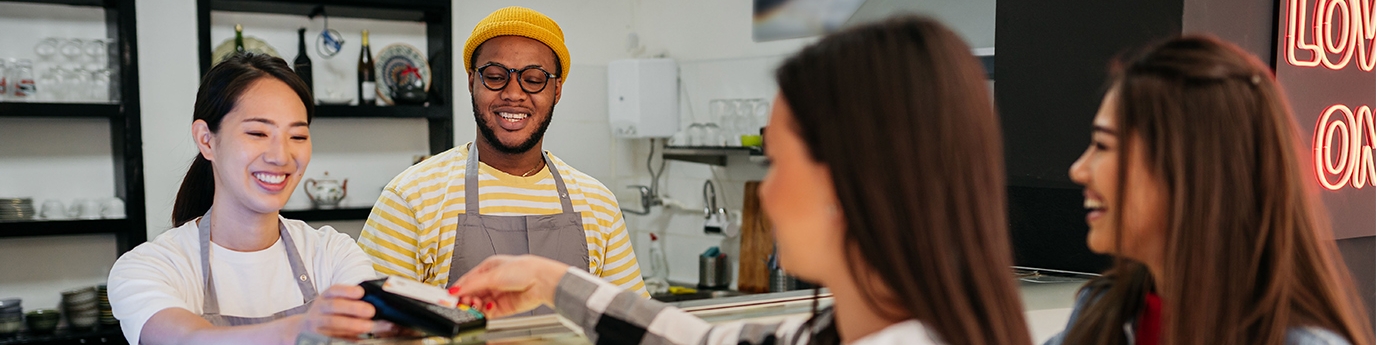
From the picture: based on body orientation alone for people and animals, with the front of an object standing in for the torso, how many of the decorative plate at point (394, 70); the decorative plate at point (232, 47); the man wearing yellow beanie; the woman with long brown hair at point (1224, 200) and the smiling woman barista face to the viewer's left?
1

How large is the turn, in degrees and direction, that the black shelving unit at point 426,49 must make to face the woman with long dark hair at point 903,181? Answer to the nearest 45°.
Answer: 0° — it already faces them

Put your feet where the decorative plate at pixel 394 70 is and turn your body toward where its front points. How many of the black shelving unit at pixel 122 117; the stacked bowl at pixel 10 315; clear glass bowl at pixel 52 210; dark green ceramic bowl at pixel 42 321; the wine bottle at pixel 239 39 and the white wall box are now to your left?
1

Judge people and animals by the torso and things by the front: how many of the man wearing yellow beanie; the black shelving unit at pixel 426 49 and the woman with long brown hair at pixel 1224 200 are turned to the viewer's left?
1

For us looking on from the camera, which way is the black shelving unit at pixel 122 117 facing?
facing the viewer

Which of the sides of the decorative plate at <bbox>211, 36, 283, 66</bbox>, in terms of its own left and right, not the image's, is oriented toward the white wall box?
left

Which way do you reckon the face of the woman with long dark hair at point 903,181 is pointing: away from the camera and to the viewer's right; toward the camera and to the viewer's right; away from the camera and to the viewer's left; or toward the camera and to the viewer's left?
away from the camera and to the viewer's left

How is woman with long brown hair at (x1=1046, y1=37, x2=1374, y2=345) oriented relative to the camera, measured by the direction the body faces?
to the viewer's left

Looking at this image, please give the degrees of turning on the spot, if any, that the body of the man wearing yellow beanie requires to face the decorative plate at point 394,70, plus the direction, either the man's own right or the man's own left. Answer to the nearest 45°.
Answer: approximately 180°

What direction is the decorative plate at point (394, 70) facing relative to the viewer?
toward the camera

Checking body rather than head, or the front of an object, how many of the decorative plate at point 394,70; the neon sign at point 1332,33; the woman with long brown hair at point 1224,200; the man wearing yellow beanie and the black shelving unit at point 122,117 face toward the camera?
4

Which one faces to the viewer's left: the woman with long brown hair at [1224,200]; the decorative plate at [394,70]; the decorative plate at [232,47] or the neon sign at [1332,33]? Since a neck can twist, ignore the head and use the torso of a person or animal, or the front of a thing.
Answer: the woman with long brown hair

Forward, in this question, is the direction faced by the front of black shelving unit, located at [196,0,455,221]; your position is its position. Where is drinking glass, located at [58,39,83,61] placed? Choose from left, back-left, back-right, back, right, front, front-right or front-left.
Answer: right

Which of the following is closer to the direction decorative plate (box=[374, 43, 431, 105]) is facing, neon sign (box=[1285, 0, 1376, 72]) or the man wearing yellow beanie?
the man wearing yellow beanie

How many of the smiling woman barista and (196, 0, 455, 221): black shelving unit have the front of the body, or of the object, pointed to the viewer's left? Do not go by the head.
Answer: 0
